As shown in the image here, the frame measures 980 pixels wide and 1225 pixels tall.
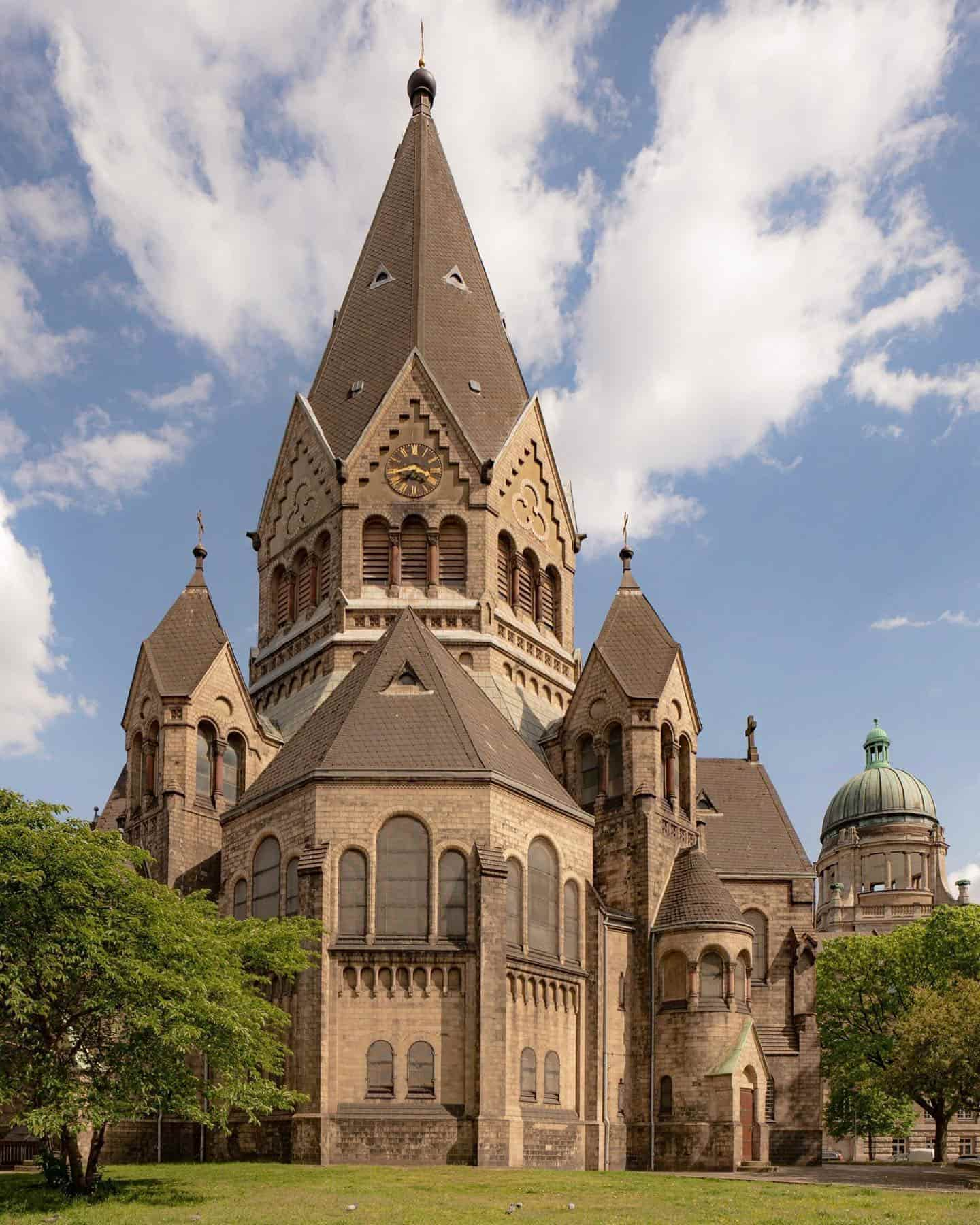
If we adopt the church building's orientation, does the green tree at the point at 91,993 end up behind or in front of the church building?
behind

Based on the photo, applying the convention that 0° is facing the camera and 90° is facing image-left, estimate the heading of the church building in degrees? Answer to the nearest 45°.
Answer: approximately 180°
